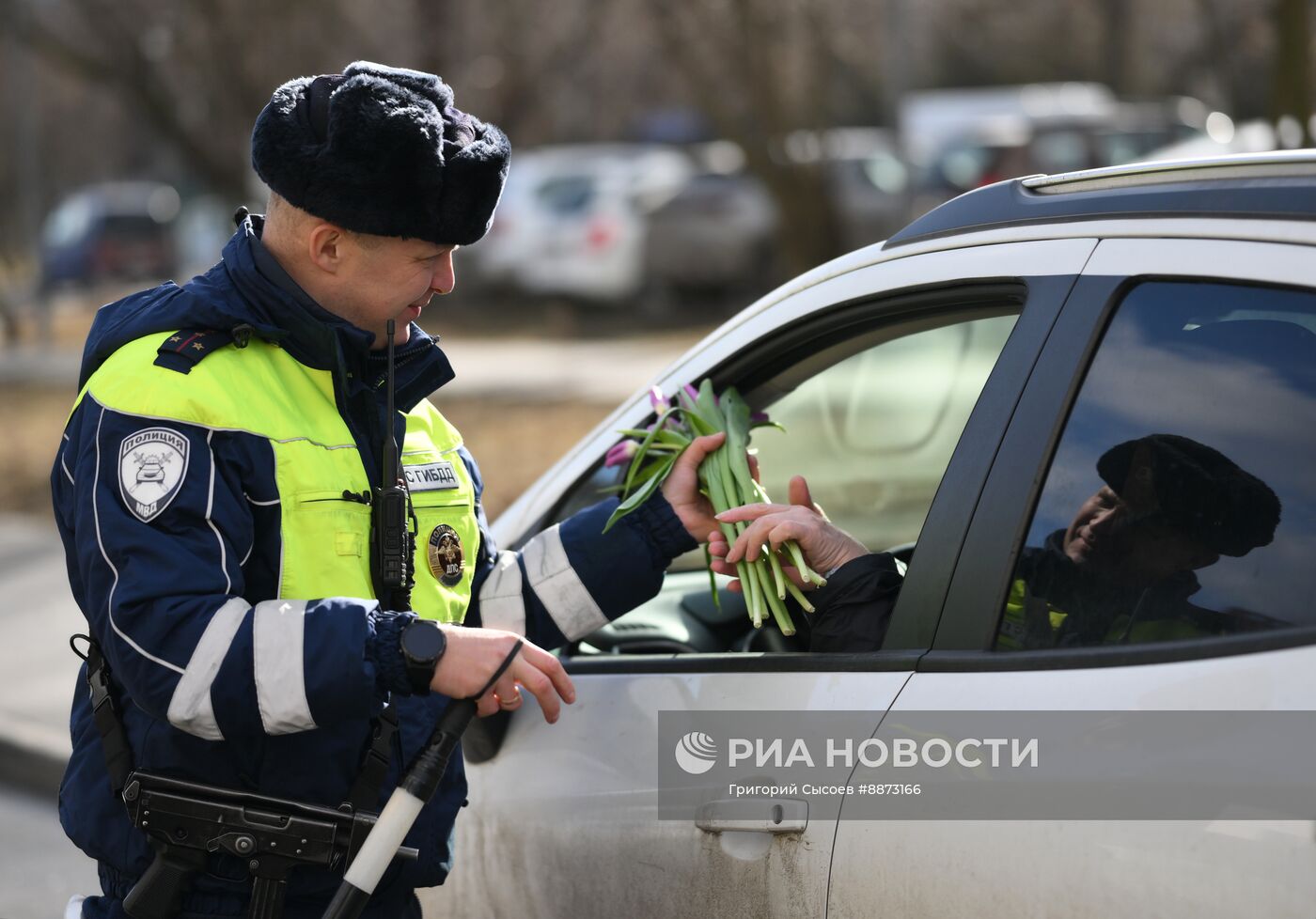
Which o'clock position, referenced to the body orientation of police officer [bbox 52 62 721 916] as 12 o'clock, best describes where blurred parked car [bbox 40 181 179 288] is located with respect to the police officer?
The blurred parked car is roughly at 7 o'clock from the police officer.

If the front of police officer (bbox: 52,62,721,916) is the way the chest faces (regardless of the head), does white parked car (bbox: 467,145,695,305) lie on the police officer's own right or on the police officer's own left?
on the police officer's own left

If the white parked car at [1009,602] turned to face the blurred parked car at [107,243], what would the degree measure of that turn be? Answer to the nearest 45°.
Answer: approximately 45° to its right

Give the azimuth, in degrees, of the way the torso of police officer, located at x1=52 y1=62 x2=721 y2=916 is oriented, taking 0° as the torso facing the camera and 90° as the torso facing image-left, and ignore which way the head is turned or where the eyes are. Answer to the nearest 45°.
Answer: approximately 315°

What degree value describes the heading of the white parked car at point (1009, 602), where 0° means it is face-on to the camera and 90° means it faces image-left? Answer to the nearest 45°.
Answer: approximately 90°

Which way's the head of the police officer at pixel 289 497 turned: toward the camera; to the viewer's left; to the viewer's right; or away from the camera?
to the viewer's right

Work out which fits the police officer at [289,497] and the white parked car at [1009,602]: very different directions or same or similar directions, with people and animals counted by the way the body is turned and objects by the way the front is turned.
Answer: very different directions

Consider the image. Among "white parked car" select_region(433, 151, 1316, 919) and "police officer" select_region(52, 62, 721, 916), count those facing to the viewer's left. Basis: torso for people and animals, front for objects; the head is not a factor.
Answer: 1
